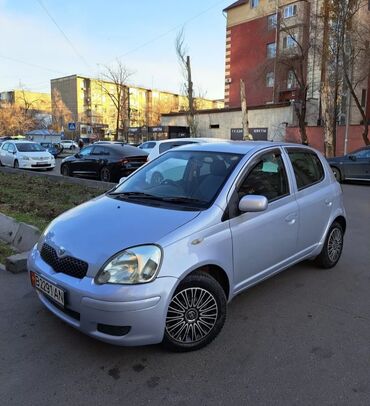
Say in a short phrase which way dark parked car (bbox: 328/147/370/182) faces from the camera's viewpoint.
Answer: facing to the left of the viewer

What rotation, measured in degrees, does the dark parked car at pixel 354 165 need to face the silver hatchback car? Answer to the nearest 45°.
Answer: approximately 90° to its left

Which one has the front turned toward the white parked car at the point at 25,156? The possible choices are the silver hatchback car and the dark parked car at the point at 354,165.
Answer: the dark parked car

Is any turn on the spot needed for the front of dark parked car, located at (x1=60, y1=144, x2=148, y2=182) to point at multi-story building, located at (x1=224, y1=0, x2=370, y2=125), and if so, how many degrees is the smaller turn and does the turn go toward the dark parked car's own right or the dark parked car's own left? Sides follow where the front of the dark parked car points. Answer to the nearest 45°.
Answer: approximately 90° to the dark parked car's own right

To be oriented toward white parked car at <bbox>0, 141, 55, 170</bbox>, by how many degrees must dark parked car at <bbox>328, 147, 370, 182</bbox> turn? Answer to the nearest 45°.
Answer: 0° — it already faces it

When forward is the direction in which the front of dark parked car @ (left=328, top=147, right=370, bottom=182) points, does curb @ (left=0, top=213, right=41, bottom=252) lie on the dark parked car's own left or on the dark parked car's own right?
on the dark parked car's own left

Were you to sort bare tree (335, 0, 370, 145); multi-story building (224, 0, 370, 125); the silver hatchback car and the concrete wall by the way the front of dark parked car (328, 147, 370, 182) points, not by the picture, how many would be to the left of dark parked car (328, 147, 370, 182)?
1

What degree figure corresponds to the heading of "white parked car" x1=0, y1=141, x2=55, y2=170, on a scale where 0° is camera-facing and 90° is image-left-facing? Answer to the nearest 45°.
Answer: approximately 315°

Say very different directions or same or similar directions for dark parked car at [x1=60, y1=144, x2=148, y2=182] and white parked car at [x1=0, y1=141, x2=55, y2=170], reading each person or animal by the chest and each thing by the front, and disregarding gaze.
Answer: very different directions

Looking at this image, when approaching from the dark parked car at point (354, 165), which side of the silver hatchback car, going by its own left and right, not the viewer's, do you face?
back

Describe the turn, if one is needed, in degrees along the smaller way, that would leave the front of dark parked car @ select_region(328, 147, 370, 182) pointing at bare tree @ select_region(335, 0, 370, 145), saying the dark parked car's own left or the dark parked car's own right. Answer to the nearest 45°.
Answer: approximately 90° to the dark parked car's own right

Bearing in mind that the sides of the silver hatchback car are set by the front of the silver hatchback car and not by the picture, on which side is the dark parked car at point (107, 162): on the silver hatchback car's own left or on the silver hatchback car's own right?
on the silver hatchback car's own right

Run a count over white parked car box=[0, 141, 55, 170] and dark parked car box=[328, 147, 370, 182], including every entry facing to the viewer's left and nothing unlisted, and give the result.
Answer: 1

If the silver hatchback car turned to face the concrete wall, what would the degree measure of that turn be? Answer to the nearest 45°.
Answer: approximately 135° to its right

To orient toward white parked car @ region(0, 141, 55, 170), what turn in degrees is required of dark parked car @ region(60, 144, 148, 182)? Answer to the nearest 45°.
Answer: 0° — it already faces it

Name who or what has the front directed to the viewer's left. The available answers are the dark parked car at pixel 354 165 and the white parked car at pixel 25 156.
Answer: the dark parked car

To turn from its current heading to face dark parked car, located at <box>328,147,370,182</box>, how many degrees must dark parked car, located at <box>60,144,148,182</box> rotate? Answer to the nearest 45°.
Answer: approximately 135° to its right

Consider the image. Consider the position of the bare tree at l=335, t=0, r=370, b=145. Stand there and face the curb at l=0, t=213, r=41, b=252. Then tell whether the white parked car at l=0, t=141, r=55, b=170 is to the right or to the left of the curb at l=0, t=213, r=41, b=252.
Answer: right
